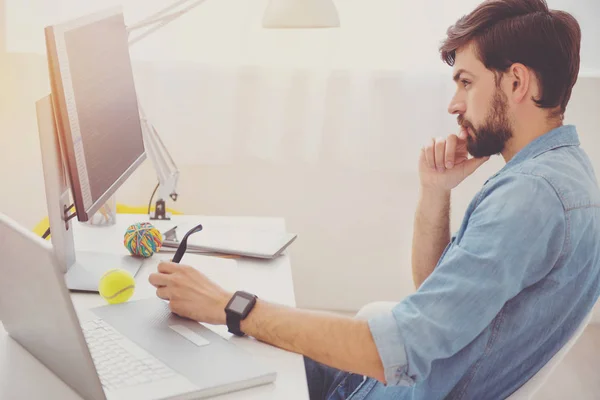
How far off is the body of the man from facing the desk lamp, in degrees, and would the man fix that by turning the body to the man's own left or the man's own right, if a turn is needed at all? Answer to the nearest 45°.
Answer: approximately 45° to the man's own right

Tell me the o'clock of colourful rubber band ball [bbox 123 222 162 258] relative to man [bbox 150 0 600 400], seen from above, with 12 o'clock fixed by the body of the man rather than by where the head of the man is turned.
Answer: The colourful rubber band ball is roughly at 1 o'clock from the man.

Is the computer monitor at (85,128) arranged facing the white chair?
yes

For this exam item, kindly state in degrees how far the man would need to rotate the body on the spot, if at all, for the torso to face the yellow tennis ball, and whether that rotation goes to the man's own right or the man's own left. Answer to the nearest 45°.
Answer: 0° — they already face it

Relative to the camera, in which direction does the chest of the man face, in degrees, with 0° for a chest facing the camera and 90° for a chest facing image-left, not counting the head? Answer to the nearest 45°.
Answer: approximately 90°
